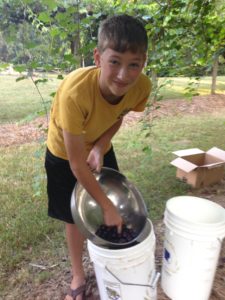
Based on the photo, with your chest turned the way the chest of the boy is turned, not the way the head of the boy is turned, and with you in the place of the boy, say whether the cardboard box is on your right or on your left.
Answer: on your left

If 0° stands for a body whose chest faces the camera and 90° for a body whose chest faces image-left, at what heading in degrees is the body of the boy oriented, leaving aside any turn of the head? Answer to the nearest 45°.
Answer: approximately 315°
